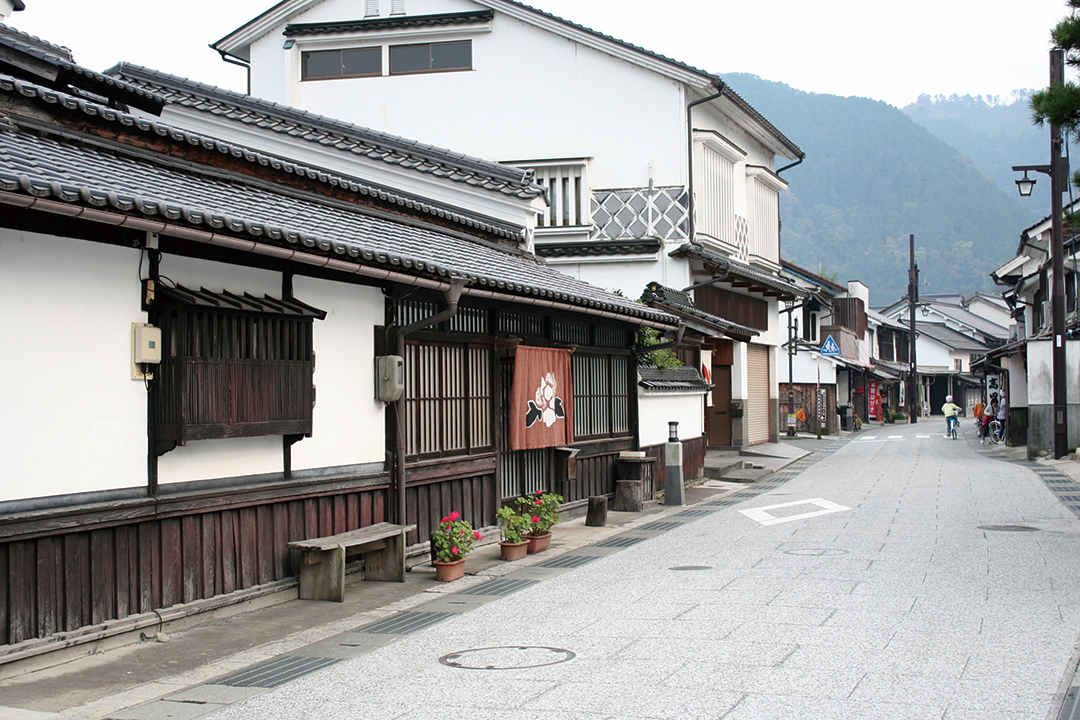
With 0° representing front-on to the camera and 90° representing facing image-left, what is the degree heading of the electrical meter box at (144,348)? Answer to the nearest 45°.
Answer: approximately 315°

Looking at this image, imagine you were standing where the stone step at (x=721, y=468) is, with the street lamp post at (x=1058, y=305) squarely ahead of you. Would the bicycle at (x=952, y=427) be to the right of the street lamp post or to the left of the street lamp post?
left

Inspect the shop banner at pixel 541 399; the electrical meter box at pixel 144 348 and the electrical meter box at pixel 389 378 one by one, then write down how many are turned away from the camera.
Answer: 0

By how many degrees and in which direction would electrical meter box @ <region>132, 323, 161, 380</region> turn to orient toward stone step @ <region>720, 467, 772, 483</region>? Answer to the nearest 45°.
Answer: approximately 90° to its left

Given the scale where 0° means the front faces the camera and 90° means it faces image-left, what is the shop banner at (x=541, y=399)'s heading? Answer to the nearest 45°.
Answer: approximately 315°

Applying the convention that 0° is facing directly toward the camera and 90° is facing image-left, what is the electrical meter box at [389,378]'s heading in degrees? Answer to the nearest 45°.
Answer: approximately 315°

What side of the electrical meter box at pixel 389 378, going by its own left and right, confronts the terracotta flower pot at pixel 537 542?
left

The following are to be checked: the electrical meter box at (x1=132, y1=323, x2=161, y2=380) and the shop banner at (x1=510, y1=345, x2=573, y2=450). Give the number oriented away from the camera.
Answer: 0

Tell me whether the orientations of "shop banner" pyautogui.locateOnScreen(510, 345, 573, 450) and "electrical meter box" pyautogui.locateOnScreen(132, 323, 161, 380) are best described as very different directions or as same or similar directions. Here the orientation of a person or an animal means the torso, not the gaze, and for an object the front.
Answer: same or similar directions

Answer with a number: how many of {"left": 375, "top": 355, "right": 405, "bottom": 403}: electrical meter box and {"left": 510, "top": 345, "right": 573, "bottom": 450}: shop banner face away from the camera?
0

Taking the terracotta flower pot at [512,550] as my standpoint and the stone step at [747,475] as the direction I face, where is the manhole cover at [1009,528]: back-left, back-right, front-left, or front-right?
front-right

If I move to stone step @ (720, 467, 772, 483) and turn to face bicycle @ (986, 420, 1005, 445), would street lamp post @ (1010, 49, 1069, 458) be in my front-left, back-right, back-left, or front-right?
front-right

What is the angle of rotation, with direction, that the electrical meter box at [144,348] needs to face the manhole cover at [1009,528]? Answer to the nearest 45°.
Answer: approximately 45° to its left

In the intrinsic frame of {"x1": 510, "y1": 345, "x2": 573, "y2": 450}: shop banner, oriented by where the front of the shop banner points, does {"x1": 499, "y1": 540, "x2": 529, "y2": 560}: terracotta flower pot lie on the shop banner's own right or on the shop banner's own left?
on the shop banner's own right

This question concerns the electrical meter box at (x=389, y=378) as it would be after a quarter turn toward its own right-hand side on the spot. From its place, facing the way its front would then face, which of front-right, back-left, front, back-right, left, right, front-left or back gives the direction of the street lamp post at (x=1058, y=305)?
back

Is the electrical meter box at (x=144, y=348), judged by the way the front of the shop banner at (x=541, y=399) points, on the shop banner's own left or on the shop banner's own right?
on the shop banner's own right

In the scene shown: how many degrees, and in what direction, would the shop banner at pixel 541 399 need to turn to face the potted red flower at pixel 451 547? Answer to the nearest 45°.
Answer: approximately 45° to its right
